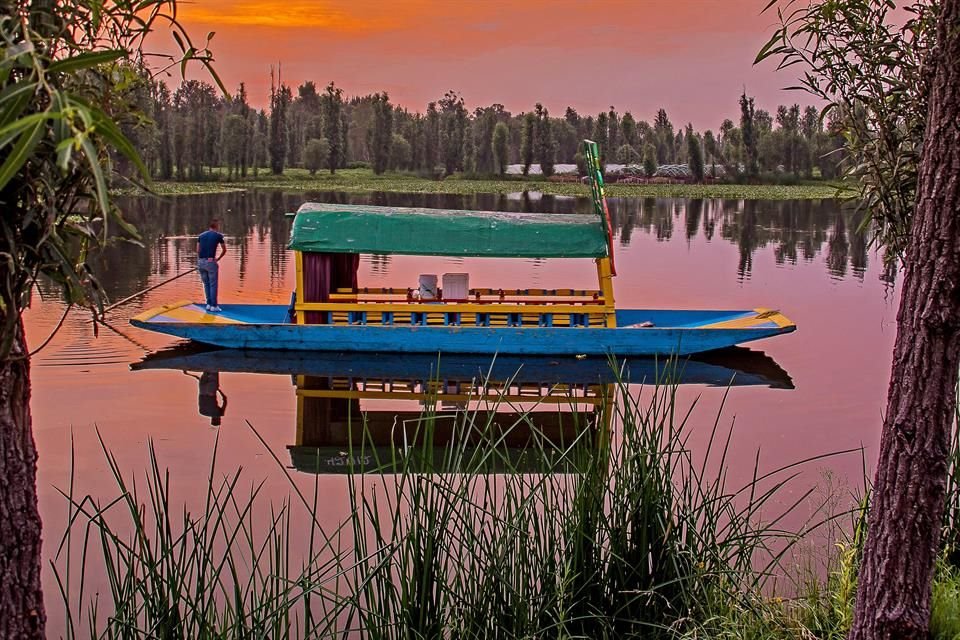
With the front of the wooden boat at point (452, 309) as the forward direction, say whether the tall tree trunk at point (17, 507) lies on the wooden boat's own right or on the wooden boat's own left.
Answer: on the wooden boat's own right

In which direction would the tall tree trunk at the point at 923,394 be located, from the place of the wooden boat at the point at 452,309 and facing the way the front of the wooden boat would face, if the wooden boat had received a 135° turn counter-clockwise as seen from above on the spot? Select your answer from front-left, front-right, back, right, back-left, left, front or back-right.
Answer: back-left

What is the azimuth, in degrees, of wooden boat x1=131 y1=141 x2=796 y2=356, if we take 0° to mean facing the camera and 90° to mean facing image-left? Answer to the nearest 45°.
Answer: approximately 270°
